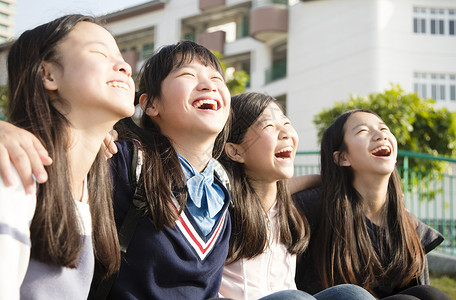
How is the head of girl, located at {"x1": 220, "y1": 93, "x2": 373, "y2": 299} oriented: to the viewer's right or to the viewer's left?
to the viewer's right

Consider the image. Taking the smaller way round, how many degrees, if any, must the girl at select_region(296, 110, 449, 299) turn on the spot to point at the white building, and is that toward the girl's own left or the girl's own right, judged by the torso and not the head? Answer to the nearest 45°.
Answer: approximately 135° to the girl's own left

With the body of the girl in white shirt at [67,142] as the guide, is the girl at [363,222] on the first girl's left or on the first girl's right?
on the first girl's left

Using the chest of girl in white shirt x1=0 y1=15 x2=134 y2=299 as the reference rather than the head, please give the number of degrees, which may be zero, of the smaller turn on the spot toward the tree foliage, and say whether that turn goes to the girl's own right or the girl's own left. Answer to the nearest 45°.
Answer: approximately 90° to the girl's own left

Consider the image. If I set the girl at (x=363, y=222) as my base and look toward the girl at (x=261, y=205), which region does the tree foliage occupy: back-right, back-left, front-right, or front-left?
back-right

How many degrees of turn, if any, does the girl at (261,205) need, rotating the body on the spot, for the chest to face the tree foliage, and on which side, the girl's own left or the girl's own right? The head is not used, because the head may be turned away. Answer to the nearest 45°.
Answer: approximately 135° to the girl's own left

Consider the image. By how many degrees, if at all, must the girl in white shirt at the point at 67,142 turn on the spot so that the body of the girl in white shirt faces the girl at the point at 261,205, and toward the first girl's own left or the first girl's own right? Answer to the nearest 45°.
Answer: approximately 90° to the first girl's own left

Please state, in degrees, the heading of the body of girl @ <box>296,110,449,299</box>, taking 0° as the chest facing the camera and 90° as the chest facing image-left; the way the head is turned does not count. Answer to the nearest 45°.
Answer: approximately 315°

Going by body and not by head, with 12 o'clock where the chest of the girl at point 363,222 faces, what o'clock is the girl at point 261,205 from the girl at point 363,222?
the girl at point 261,205 is roughly at 3 o'clock from the girl at point 363,222.

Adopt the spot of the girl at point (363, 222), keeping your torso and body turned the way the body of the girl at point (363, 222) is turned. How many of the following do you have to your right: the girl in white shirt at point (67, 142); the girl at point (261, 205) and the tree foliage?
2

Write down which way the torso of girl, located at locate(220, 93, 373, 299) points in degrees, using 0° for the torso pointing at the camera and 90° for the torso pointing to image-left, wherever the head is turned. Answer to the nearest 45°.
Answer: approximately 315°
